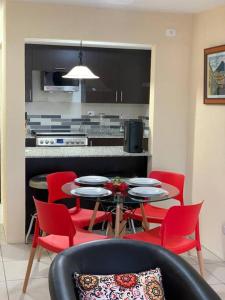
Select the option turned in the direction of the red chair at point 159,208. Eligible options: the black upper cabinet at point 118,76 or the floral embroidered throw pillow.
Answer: the black upper cabinet

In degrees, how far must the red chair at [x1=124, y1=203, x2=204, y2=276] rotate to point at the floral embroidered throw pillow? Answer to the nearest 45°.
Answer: approximately 135° to its left

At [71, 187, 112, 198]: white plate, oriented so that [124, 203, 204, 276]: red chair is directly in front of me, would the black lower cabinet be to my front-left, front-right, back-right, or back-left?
back-left

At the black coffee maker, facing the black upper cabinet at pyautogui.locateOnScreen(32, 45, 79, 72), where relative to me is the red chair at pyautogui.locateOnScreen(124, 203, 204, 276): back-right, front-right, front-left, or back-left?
back-left

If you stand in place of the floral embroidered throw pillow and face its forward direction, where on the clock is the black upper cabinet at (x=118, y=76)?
The black upper cabinet is roughly at 6 o'clock from the floral embroidered throw pillow.

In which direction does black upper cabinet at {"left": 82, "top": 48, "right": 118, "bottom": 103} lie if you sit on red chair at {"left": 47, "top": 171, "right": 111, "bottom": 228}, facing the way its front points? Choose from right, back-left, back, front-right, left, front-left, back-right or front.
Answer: back-left

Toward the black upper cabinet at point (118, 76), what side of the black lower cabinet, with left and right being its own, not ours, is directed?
back
